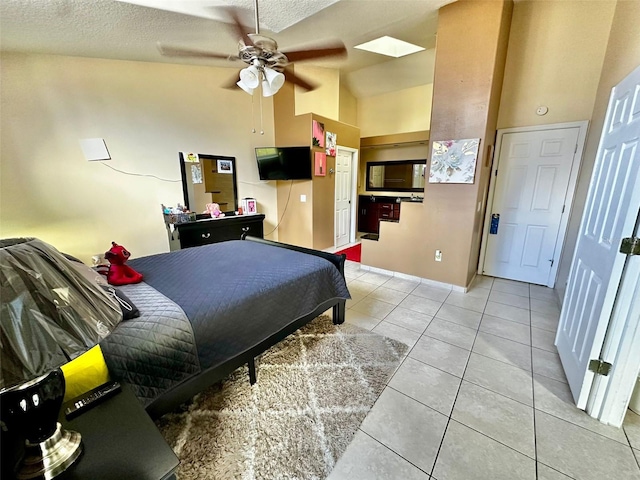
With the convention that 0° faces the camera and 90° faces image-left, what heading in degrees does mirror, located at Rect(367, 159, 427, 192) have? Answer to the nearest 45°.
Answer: approximately 0°

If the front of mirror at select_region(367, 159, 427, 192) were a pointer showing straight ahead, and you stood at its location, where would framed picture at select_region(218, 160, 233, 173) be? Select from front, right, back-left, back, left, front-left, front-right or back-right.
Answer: front-right

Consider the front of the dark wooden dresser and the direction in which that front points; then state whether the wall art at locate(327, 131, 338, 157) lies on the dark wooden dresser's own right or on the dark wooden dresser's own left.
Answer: on the dark wooden dresser's own left

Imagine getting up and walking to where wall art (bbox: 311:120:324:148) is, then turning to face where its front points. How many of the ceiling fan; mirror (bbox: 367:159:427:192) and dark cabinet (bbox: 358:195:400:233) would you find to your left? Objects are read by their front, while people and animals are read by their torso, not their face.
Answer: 2

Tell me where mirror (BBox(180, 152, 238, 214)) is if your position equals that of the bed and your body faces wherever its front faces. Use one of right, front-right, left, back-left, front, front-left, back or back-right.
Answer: front-left

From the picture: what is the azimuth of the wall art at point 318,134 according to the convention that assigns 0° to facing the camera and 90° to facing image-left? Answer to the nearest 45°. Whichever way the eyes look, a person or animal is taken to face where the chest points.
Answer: approximately 315°

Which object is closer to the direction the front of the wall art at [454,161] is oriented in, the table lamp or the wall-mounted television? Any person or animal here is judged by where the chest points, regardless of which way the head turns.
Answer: the table lamp

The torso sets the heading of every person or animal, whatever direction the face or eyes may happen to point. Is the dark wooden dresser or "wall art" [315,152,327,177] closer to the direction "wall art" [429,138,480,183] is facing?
the dark wooden dresser

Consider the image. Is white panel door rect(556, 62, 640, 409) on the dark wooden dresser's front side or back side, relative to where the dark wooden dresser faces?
on the front side
